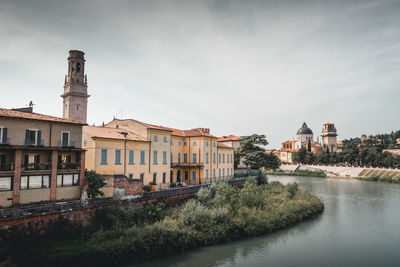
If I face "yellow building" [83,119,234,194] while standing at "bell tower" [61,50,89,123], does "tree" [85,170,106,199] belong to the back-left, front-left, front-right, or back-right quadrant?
front-right

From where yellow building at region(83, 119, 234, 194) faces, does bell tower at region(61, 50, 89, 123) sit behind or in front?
behind

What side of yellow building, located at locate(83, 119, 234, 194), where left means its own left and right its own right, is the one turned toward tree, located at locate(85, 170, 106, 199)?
right

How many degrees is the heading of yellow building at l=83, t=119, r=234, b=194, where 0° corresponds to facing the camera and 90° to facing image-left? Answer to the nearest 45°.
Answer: approximately 315°

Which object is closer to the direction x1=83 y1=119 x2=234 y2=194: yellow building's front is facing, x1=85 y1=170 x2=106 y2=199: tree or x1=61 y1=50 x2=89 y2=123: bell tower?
the tree
